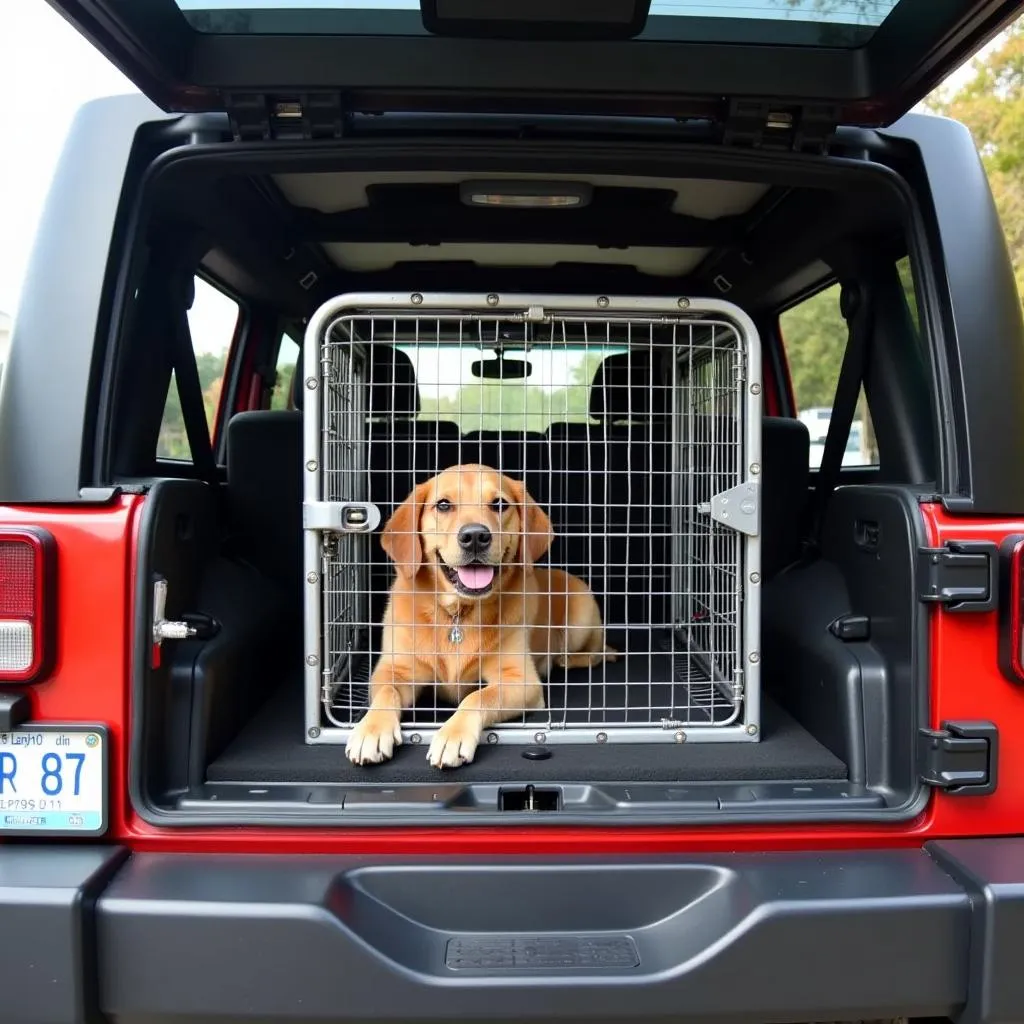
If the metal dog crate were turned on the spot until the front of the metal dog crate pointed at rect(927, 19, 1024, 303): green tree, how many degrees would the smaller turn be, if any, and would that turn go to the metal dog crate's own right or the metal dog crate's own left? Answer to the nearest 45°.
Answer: approximately 135° to the metal dog crate's own left

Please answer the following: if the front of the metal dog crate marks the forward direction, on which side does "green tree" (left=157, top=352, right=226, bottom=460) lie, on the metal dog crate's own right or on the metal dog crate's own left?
on the metal dog crate's own right

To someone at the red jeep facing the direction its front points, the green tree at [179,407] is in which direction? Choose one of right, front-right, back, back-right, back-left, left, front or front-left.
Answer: front-left

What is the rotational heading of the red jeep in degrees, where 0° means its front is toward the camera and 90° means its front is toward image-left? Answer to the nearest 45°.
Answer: approximately 180°

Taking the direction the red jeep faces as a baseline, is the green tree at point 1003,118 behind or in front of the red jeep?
in front

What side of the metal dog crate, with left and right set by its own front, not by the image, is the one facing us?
front
